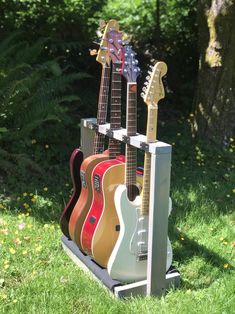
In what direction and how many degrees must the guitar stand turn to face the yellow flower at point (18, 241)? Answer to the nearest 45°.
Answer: approximately 90° to its right

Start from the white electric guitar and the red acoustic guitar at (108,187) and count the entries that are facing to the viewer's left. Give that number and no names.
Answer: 0

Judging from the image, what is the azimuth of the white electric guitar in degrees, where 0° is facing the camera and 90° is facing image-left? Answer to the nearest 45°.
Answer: approximately 315°

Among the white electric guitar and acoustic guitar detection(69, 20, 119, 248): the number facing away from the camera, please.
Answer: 0

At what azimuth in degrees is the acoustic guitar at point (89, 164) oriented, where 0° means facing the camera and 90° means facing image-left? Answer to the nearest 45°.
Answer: approximately 315°
